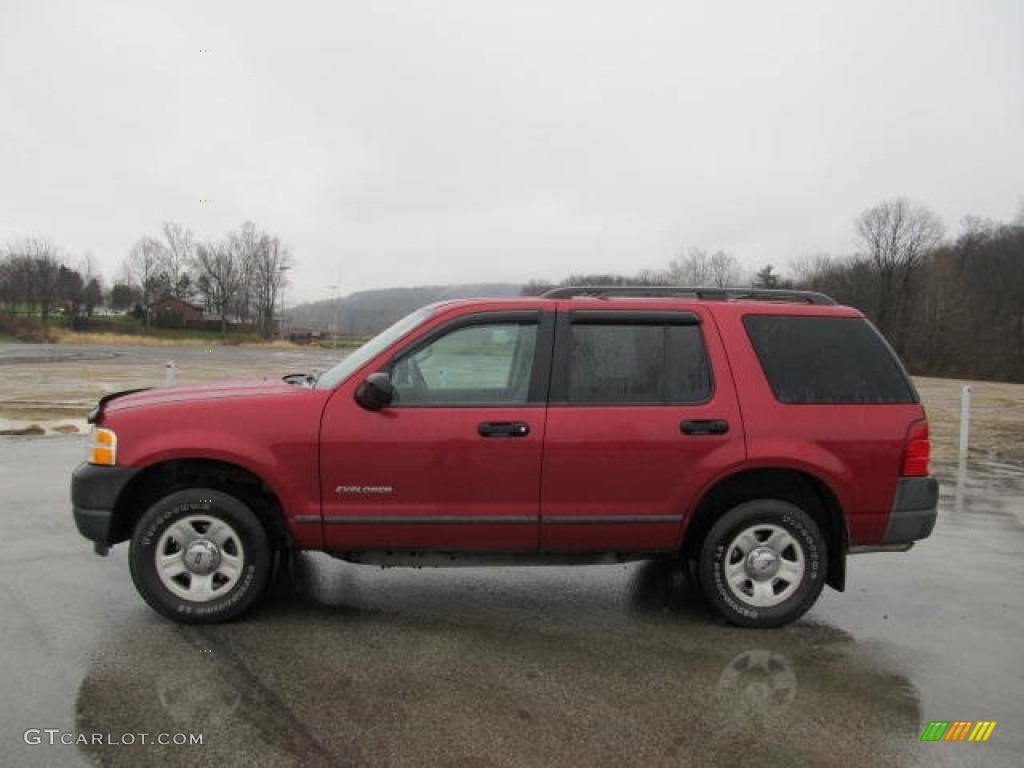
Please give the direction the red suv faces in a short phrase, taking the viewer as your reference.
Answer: facing to the left of the viewer
